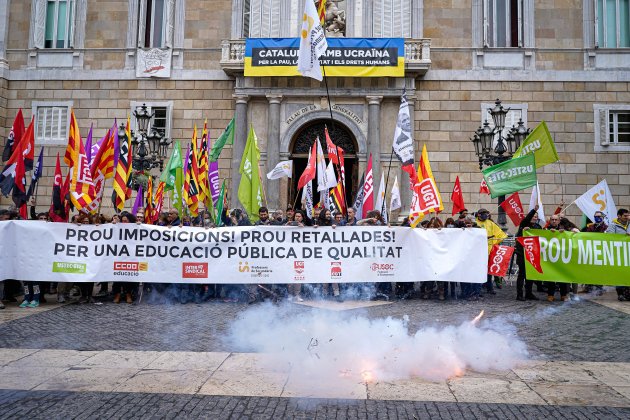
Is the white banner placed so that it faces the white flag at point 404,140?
no

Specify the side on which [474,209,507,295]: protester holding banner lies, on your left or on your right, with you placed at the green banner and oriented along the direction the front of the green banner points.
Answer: on your right

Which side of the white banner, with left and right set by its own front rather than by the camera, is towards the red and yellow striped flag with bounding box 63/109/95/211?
right

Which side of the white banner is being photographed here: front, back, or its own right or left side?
front

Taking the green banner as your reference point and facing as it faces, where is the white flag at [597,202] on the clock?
The white flag is roughly at 6 o'clock from the green banner.

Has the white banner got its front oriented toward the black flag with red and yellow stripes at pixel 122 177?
no

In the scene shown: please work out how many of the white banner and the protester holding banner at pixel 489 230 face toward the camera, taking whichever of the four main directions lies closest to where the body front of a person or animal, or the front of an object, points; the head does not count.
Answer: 2

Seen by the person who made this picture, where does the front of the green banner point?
facing the viewer

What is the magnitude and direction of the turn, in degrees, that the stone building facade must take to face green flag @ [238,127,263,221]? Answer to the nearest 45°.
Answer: approximately 45° to its right

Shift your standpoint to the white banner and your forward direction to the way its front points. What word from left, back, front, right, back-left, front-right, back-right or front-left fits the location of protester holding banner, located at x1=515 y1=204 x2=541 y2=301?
left

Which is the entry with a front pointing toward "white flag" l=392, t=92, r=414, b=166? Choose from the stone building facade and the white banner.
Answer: the stone building facade

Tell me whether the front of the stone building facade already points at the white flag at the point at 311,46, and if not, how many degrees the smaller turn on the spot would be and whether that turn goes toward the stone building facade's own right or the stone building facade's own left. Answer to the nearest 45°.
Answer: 0° — it already faces it

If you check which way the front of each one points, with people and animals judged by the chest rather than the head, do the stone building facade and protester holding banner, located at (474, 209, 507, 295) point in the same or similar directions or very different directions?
same or similar directions

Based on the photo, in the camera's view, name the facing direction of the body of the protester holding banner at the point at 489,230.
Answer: toward the camera
